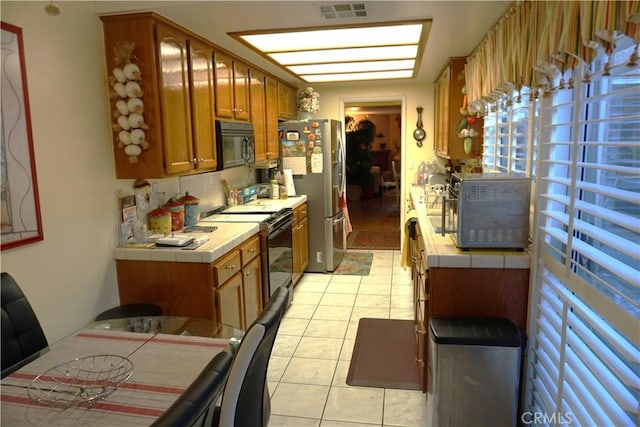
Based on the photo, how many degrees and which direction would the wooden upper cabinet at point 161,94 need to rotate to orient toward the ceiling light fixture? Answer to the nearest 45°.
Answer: approximately 45° to its left

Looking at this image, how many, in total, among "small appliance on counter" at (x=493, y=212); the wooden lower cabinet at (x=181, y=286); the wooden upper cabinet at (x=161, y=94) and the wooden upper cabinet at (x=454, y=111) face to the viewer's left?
2

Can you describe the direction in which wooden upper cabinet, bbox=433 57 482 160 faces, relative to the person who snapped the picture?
facing to the left of the viewer

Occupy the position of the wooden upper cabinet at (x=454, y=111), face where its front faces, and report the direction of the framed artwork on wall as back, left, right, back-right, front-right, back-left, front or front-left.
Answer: front-left

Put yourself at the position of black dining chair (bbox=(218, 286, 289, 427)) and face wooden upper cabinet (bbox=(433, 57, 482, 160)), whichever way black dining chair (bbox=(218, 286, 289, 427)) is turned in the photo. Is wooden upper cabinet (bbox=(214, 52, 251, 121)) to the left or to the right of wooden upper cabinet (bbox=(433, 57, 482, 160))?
left

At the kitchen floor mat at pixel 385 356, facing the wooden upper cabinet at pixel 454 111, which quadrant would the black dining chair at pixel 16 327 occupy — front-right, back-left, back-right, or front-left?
back-left

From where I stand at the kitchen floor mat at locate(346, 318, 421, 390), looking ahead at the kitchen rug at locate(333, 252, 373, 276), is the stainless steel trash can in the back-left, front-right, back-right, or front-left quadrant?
back-right

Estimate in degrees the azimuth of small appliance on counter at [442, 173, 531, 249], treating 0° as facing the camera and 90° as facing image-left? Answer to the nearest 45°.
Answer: approximately 90°

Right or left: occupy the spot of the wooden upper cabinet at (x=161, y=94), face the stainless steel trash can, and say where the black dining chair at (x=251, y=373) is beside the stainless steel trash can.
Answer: right

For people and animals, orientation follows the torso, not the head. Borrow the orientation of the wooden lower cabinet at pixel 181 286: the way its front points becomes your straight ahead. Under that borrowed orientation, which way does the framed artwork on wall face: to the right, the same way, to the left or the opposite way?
the same way

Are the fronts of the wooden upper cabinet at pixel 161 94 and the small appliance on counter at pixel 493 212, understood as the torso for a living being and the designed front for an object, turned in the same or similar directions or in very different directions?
very different directions
